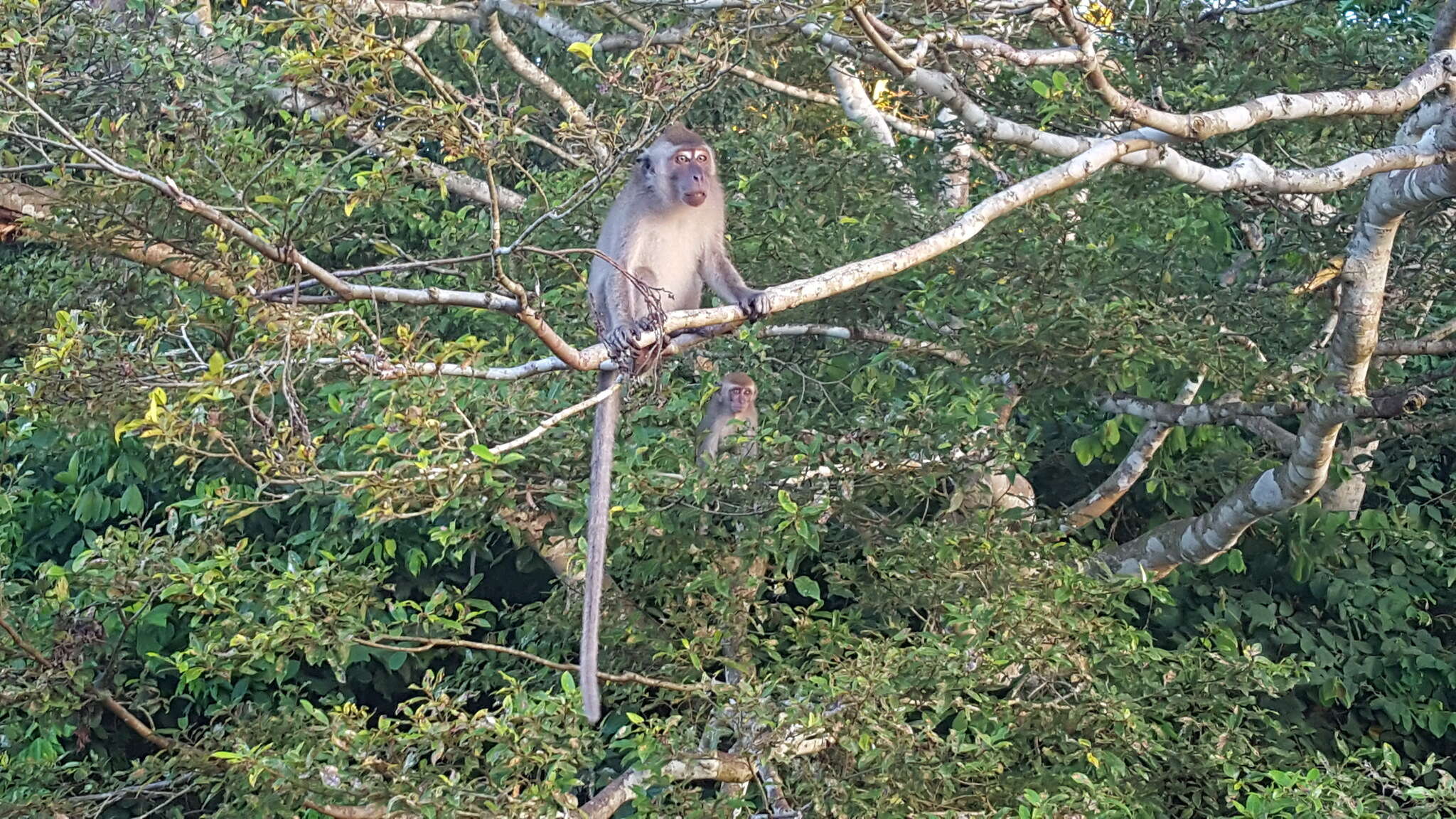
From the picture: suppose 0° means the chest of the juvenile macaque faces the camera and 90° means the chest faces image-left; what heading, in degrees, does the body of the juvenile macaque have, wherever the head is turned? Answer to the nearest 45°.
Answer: approximately 315°

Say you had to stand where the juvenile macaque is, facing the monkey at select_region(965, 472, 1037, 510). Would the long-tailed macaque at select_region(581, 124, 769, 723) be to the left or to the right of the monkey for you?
right

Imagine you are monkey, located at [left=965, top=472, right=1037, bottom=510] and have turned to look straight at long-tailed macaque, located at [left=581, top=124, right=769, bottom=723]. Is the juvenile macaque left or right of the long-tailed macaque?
right

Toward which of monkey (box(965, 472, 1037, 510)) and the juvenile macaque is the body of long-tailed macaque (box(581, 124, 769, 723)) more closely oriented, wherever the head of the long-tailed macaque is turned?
the monkey

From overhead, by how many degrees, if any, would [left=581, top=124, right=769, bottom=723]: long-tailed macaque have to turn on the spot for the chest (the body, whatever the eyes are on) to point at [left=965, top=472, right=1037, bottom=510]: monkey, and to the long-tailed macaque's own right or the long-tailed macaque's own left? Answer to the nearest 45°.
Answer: approximately 45° to the long-tailed macaque's own left

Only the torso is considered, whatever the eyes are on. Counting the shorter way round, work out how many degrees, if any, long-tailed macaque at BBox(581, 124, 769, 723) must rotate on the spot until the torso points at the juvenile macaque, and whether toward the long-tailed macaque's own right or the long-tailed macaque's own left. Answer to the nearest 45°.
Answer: approximately 135° to the long-tailed macaque's own left
